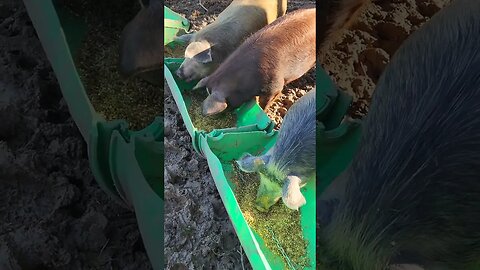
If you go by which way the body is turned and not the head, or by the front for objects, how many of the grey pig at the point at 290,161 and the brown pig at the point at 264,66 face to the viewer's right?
0

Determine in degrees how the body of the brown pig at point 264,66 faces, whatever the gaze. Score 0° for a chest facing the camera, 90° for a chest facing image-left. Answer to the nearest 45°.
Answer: approximately 45°

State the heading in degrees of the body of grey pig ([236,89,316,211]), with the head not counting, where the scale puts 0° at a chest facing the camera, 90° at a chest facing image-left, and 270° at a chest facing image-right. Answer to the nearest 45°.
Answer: approximately 45°
